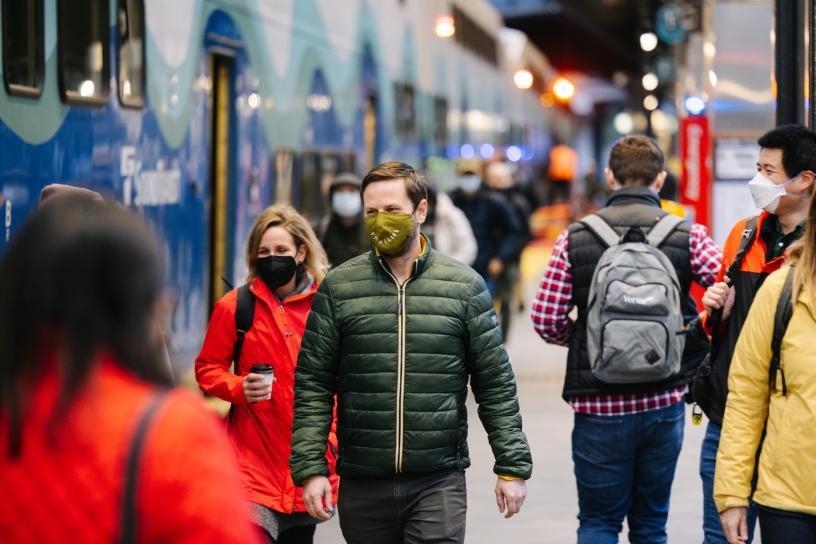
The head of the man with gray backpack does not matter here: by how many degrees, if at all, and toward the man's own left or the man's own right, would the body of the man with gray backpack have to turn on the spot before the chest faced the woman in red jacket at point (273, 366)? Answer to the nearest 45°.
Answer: approximately 135° to the man's own left

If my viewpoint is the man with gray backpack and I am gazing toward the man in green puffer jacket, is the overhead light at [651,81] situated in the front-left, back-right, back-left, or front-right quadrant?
back-right

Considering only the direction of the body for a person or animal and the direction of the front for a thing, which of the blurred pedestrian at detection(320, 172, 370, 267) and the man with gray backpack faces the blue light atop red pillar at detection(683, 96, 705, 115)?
the man with gray backpack

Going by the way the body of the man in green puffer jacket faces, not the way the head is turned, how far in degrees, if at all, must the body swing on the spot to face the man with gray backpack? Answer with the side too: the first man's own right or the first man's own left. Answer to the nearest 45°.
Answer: approximately 135° to the first man's own left

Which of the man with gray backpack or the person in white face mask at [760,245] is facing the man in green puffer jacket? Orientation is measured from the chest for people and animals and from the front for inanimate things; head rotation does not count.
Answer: the person in white face mask

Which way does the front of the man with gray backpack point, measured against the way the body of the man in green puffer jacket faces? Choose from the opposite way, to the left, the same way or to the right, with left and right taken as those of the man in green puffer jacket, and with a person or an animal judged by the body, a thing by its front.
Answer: the opposite way

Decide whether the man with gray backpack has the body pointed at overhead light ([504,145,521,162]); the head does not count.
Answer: yes

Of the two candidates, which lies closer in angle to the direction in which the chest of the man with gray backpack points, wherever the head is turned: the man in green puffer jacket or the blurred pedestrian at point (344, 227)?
the blurred pedestrian

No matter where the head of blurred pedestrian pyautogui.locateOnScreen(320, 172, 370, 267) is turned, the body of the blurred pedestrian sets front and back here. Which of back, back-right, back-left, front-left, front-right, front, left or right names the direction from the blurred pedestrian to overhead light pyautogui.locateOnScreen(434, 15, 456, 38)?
back

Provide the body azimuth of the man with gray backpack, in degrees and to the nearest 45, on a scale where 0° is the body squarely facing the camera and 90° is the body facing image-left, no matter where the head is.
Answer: approximately 180°

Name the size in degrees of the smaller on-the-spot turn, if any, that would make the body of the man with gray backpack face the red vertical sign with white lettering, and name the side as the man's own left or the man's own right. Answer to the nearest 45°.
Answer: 0° — they already face it

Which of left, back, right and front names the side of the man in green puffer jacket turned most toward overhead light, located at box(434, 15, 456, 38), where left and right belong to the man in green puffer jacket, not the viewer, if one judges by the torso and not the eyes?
back
